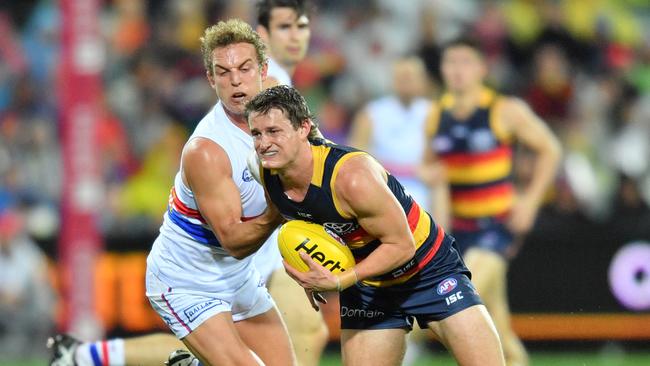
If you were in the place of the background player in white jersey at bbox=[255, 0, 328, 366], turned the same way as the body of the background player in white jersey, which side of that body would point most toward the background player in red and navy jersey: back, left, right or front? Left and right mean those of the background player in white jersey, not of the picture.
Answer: left

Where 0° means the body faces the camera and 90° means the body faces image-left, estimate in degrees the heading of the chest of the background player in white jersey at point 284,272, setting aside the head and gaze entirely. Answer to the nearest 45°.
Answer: approximately 315°

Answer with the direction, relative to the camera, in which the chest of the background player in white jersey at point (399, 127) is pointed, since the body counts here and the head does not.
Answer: toward the camera

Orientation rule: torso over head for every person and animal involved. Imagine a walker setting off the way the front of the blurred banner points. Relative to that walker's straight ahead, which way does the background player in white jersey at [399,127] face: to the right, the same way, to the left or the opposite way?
the same way

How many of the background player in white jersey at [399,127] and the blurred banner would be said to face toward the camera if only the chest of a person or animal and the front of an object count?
2

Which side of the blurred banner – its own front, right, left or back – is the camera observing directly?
front

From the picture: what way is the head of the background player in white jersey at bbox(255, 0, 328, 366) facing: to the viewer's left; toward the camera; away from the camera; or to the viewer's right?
toward the camera

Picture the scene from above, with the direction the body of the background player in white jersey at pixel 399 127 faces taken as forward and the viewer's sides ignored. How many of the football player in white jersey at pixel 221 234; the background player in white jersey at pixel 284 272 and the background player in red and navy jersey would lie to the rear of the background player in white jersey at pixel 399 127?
0

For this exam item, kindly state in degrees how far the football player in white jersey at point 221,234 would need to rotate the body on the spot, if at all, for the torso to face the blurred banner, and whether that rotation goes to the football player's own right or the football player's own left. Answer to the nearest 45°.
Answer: approximately 90° to the football player's own left

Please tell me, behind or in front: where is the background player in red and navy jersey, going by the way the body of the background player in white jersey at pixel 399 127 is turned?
in front

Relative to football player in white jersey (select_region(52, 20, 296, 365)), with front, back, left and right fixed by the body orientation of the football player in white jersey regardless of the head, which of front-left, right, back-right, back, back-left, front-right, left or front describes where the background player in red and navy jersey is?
left

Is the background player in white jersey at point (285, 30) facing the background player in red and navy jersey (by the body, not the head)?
no

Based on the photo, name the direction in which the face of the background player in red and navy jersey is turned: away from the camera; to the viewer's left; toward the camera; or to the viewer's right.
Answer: toward the camera
